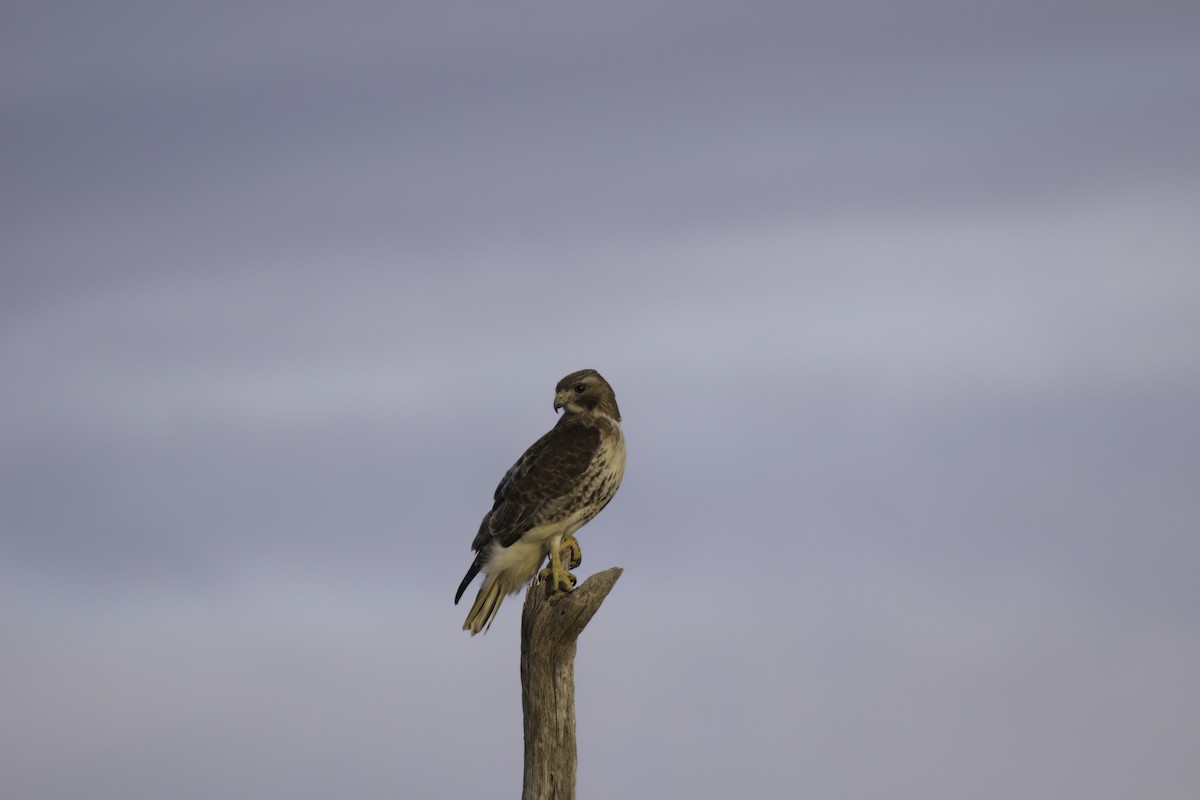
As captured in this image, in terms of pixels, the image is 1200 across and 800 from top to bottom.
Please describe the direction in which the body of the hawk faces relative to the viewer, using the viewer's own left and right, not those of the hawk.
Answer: facing to the right of the viewer
